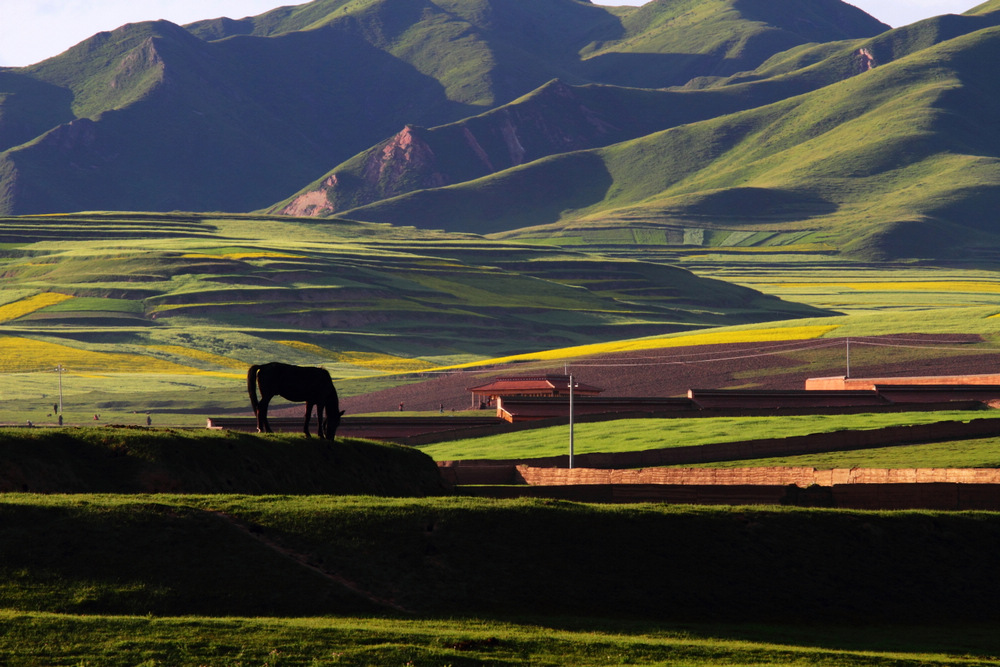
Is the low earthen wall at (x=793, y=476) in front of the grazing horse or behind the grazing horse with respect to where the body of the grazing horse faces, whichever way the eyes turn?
in front

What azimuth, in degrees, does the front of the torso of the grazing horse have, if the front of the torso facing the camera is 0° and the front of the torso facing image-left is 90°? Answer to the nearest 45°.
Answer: approximately 270°
